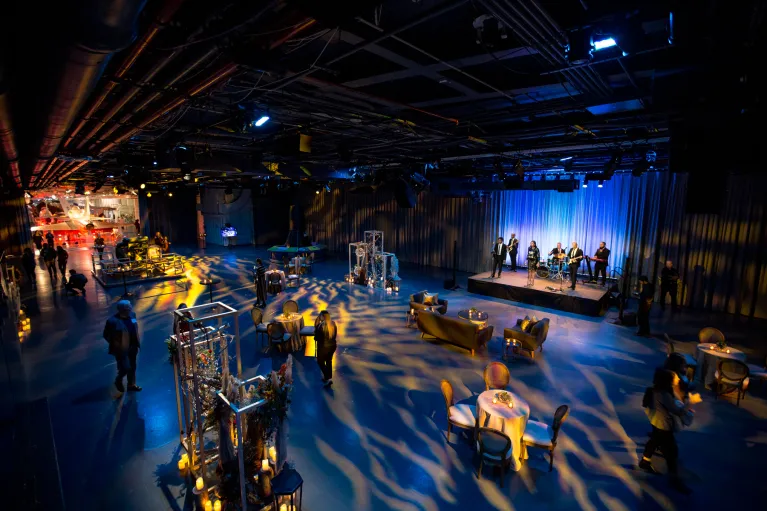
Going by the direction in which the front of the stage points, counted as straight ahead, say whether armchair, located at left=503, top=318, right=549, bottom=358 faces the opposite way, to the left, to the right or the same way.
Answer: to the right

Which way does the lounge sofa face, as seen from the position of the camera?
facing away from the viewer and to the right of the viewer

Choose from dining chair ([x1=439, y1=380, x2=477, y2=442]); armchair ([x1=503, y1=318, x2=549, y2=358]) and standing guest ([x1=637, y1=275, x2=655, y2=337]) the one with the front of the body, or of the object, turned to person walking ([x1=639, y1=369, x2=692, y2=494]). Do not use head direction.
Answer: the dining chair

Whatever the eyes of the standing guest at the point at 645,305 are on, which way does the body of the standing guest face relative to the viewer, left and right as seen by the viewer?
facing to the left of the viewer

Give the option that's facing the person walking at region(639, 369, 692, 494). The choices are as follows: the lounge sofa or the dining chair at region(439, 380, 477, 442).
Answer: the dining chair

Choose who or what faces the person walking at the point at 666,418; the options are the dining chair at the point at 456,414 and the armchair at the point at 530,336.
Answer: the dining chair

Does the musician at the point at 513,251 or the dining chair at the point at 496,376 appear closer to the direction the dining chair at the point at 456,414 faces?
the dining chair

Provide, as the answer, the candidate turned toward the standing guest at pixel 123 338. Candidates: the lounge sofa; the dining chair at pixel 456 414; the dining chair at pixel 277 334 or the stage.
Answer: the stage

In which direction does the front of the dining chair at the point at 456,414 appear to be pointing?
to the viewer's right
